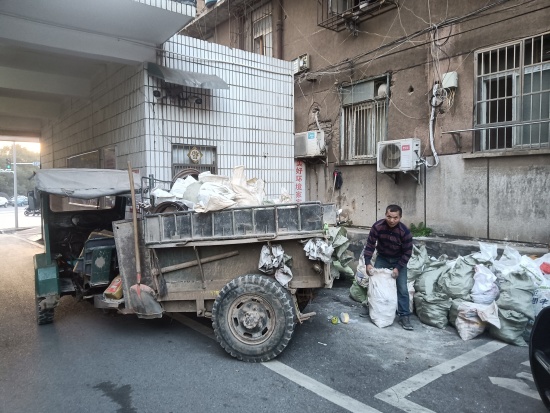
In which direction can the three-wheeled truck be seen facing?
to the viewer's left

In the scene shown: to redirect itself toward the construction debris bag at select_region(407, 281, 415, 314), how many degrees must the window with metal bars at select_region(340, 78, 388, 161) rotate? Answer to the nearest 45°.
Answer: approximately 45° to its left

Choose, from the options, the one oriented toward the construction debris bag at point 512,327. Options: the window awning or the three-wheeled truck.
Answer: the window awning

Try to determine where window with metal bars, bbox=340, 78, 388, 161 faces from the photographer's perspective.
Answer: facing the viewer and to the left of the viewer

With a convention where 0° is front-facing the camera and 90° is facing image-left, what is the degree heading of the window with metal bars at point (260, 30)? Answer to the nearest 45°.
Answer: approximately 45°

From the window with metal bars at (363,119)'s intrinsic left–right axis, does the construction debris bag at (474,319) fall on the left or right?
on its left

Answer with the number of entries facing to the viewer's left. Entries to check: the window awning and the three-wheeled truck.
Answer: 1

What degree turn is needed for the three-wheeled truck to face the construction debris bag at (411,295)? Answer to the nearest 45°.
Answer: approximately 180°

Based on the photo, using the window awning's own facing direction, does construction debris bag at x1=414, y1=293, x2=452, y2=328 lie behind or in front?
in front
